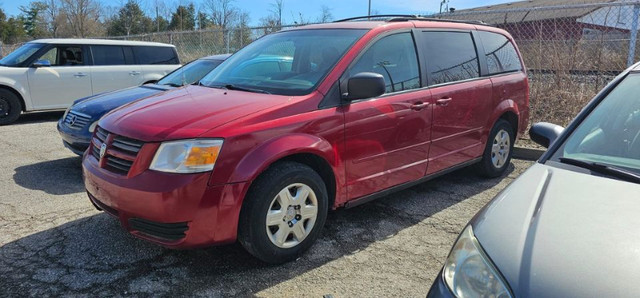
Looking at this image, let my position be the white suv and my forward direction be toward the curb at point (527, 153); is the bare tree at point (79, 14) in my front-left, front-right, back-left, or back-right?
back-left

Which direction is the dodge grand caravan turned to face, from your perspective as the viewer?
facing the viewer and to the left of the viewer

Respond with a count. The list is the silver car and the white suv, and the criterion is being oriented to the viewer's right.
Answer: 0

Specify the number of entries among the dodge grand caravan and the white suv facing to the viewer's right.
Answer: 0

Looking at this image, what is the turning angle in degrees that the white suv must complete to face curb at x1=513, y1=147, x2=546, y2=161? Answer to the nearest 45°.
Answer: approximately 135° to its left

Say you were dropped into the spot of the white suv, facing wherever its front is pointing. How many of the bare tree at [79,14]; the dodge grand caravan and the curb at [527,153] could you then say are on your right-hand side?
1

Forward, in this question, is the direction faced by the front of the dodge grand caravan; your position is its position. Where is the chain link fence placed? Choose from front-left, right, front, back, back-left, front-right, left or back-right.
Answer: back

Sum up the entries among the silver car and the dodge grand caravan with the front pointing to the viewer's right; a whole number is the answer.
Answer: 0

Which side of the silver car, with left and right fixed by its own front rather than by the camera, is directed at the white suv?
right

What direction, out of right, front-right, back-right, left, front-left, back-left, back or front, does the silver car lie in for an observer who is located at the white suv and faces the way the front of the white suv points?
left

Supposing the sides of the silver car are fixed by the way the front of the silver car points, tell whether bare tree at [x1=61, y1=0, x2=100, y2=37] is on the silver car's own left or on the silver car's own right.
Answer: on the silver car's own right

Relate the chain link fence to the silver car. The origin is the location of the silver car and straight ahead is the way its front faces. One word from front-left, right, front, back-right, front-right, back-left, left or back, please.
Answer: back-right

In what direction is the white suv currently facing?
to the viewer's left

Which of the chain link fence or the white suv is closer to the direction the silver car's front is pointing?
the white suv

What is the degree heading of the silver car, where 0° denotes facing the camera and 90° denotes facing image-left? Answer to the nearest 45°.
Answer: approximately 45°

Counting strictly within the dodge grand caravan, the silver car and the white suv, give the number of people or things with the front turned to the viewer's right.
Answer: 0

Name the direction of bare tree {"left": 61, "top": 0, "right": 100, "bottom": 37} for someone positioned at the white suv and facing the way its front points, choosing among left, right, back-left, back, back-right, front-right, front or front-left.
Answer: right
